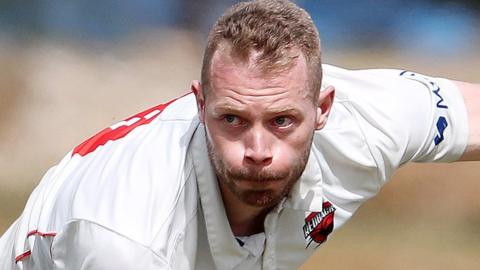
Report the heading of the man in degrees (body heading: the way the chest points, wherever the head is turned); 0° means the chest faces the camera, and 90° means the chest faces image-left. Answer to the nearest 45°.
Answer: approximately 0°
